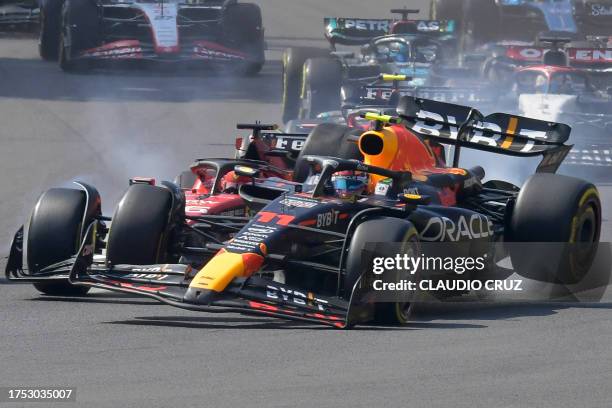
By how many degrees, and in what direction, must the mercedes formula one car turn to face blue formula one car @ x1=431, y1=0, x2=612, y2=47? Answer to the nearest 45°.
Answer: approximately 135° to its left

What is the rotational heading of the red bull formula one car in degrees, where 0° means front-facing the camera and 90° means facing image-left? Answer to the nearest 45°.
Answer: approximately 45°

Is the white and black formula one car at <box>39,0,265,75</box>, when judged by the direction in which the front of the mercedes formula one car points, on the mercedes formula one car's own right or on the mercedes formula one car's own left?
on the mercedes formula one car's own right

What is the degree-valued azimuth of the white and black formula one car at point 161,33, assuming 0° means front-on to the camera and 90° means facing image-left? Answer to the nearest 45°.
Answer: approximately 0°

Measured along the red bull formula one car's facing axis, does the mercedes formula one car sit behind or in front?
behind

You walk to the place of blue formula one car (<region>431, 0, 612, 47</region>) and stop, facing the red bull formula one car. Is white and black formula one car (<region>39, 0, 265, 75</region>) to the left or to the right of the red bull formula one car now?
right

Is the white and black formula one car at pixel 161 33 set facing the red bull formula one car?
yes

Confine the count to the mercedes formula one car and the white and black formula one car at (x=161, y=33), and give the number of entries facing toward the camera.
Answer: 2
